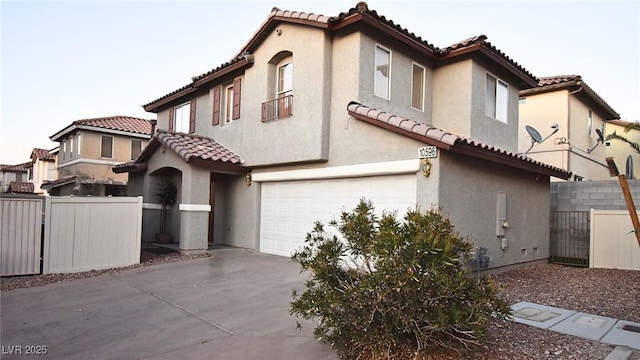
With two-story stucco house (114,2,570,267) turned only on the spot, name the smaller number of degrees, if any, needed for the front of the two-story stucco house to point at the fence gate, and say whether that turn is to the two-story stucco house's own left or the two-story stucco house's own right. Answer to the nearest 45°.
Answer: approximately 135° to the two-story stucco house's own left

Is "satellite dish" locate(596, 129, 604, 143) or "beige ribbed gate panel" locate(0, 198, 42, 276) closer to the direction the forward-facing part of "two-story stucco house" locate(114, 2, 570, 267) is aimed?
the beige ribbed gate panel

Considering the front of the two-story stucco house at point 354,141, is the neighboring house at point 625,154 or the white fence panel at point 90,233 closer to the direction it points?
the white fence panel

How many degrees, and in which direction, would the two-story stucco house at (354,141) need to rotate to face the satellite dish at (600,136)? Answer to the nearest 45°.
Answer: approximately 180°

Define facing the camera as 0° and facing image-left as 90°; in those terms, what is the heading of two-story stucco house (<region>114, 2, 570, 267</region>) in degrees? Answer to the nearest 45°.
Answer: approximately 45°

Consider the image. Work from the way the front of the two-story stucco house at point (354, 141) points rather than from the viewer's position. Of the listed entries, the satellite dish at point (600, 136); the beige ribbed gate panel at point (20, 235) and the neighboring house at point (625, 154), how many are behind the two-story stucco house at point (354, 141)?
2

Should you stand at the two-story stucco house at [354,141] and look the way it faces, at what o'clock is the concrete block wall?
The concrete block wall is roughly at 7 o'clock from the two-story stucco house.

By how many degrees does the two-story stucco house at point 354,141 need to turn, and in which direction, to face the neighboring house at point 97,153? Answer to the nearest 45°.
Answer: approximately 90° to its right

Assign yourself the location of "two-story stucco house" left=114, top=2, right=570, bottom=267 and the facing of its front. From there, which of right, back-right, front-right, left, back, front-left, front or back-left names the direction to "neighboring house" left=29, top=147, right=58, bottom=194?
right

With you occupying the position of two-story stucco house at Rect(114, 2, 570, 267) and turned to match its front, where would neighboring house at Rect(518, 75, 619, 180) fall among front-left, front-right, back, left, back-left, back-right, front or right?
back

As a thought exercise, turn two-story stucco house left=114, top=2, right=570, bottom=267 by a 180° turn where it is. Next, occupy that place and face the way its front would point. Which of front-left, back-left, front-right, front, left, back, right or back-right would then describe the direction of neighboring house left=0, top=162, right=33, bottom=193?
left

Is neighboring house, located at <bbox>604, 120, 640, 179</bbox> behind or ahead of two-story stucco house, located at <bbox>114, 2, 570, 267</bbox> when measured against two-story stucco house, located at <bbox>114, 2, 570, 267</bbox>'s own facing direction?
behind
